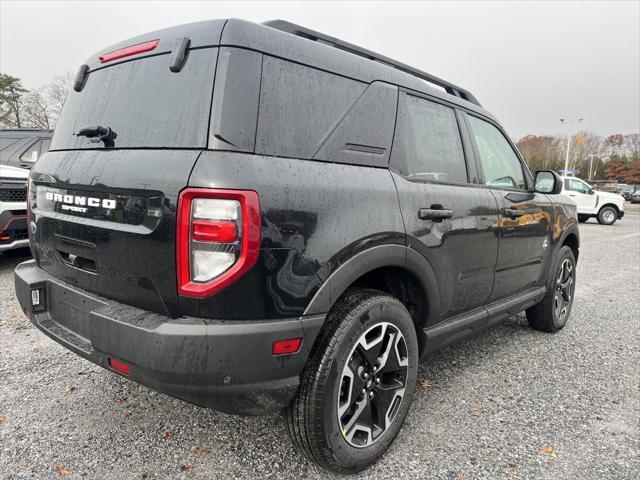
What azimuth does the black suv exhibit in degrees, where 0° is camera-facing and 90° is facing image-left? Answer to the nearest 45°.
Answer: approximately 225°
